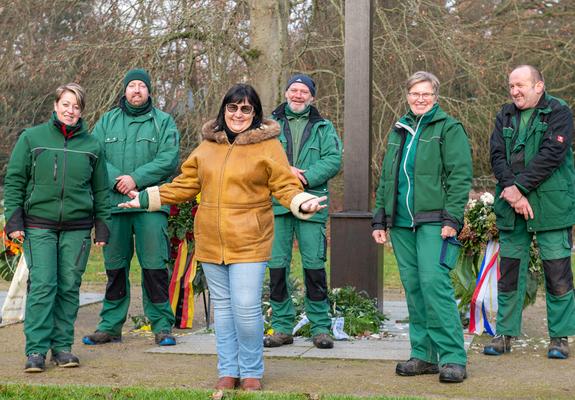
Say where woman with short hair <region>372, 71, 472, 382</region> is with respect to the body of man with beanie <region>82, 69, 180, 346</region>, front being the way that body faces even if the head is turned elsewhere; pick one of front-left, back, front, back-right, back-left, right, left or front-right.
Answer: front-left

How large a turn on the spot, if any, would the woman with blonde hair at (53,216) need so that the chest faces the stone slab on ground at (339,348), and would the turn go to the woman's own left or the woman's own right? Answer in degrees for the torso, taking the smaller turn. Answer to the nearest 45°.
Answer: approximately 90° to the woman's own left

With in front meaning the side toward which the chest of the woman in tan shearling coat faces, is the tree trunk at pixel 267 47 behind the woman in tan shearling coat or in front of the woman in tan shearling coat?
behind

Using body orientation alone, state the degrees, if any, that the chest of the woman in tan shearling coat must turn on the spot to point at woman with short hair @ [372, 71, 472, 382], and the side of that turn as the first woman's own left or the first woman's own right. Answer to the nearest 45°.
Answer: approximately 90° to the first woman's own left

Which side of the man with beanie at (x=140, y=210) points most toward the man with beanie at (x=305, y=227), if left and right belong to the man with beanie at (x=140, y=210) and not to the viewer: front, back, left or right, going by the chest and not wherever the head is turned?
left

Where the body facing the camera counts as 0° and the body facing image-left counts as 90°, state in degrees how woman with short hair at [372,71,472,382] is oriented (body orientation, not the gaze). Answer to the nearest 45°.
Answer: approximately 45°

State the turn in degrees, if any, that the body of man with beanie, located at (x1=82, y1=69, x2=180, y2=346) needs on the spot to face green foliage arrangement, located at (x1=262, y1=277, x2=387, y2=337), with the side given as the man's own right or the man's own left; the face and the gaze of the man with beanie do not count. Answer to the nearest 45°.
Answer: approximately 90° to the man's own left

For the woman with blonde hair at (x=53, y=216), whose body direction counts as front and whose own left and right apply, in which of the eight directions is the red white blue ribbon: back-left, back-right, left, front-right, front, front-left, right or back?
left

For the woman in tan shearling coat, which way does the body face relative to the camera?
toward the camera

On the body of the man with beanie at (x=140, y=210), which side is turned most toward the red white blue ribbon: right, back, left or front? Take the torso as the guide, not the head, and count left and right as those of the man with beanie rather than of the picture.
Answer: left

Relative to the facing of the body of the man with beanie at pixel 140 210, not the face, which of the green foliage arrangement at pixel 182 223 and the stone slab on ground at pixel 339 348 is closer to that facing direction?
the stone slab on ground

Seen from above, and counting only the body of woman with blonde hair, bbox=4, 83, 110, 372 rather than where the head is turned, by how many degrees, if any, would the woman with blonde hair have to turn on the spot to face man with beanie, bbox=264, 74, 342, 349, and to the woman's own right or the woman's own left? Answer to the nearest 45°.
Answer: approximately 90° to the woman's own left

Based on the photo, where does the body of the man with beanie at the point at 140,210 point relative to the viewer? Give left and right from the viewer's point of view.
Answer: facing the viewer
